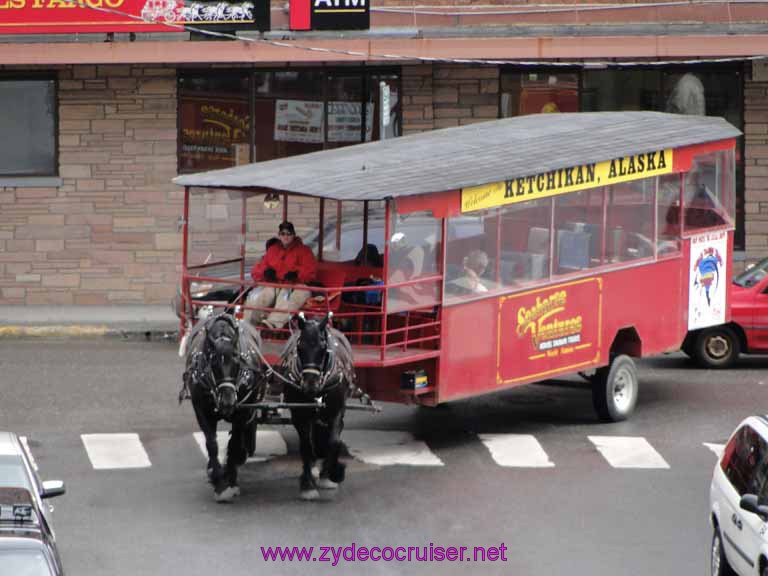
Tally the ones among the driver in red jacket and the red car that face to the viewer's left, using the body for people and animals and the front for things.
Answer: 1

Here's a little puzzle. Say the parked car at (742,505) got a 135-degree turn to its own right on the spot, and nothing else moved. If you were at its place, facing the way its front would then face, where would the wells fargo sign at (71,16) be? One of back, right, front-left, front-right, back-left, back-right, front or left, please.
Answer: front-right

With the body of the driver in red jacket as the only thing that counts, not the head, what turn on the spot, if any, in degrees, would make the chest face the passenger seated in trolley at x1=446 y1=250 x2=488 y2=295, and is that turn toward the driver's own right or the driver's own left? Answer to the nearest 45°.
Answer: approximately 90° to the driver's own left

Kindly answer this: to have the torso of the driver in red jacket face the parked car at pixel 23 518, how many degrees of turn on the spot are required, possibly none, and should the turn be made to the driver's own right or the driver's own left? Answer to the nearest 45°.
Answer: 0° — they already face it

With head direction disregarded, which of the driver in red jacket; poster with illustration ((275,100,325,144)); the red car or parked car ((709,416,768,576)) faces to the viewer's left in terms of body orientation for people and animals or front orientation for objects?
the red car

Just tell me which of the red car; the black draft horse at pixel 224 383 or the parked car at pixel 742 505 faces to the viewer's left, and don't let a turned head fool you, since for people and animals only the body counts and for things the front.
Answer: the red car

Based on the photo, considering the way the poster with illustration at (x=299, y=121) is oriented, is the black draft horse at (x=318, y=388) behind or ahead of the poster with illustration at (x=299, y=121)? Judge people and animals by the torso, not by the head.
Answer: ahead

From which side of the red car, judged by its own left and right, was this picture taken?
left

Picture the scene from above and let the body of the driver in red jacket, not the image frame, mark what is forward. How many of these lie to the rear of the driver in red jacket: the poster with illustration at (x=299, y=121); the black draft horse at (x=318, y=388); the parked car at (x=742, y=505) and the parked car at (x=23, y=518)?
1

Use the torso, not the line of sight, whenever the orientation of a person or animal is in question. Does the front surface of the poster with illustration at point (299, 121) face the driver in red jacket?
yes
